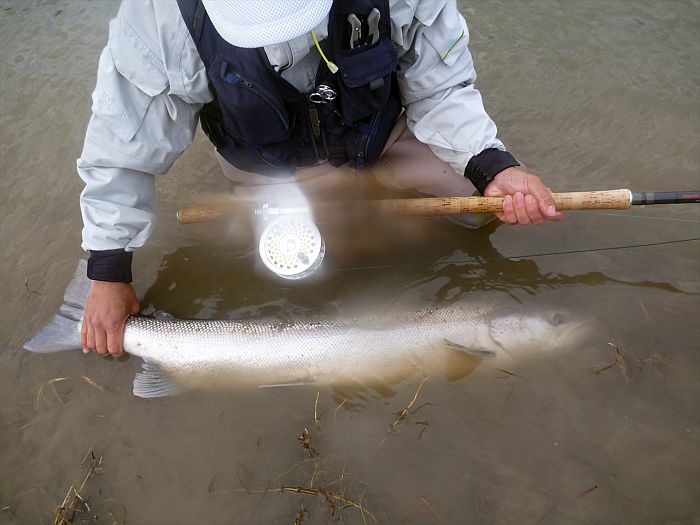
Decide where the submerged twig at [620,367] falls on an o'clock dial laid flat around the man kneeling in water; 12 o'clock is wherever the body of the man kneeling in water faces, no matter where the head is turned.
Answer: The submerged twig is roughly at 10 o'clock from the man kneeling in water.

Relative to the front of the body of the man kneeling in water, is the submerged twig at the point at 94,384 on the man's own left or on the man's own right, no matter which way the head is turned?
on the man's own right

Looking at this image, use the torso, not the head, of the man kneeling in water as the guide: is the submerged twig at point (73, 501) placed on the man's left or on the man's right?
on the man's right

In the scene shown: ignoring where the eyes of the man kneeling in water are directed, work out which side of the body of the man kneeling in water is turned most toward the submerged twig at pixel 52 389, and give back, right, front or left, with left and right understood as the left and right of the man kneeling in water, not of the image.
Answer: front

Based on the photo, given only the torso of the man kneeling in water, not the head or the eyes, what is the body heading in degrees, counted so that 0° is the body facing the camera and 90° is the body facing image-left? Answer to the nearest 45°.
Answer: approximately 0°
